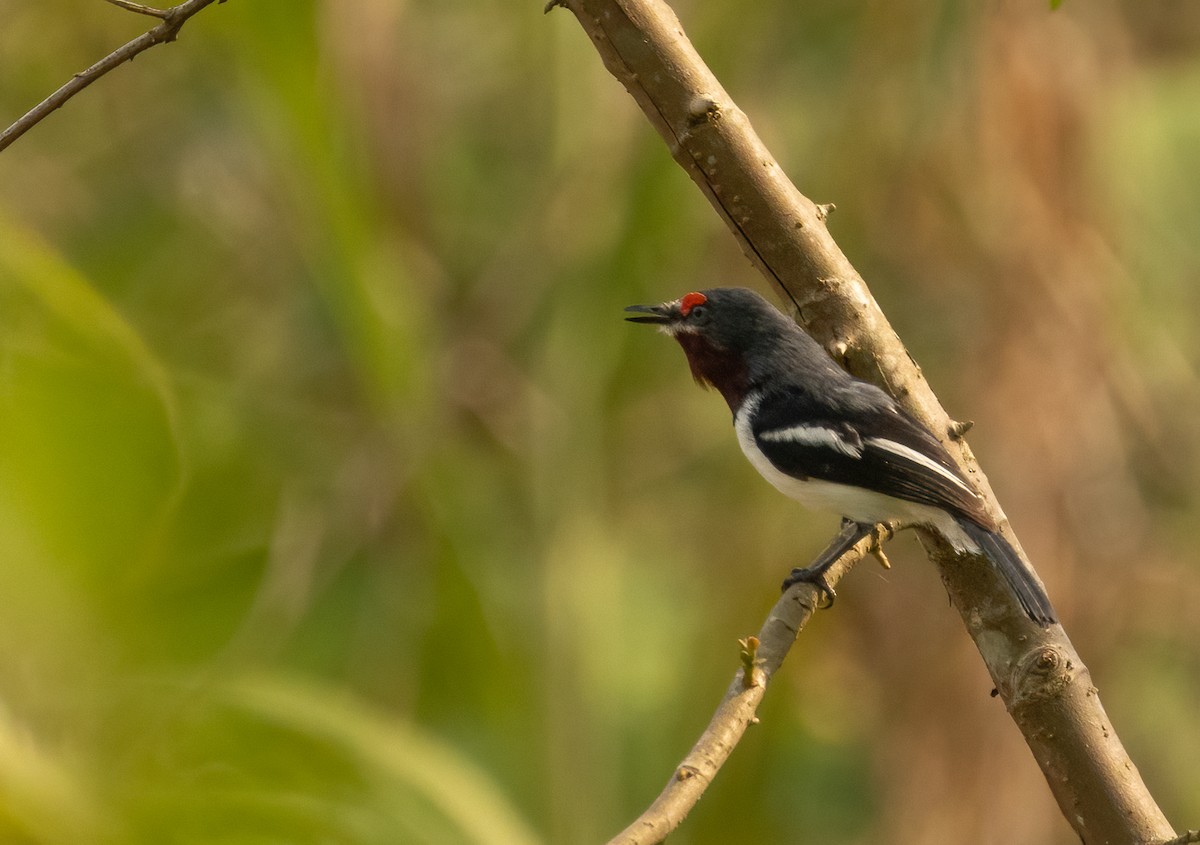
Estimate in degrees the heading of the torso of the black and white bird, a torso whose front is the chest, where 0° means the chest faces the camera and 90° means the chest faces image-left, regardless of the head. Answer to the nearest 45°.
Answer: approximately 90°
